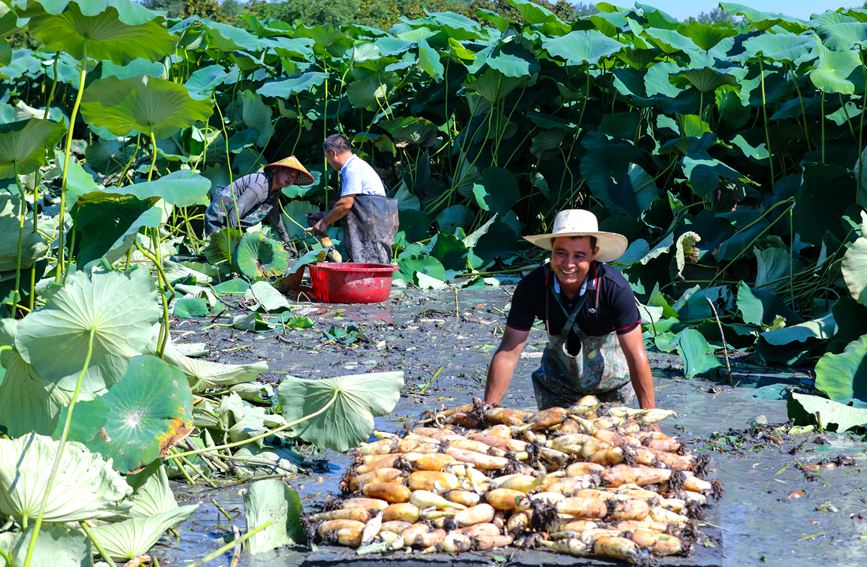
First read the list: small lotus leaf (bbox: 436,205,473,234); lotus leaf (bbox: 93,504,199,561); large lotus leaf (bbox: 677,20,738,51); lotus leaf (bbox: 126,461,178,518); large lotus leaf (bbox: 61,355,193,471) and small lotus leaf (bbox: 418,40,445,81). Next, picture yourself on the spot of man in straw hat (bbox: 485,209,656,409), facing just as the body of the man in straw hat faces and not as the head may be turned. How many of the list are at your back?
3

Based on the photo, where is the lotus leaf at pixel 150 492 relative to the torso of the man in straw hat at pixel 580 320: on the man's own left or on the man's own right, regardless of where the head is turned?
on the man's own right

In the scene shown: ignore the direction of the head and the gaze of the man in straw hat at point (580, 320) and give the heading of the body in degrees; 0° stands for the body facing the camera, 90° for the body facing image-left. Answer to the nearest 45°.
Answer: approximately 0°

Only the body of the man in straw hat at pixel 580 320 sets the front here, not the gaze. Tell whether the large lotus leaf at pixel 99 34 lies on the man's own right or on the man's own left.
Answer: on the man's own right

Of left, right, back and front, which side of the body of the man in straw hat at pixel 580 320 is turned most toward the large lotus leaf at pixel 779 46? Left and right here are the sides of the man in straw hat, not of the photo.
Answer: back

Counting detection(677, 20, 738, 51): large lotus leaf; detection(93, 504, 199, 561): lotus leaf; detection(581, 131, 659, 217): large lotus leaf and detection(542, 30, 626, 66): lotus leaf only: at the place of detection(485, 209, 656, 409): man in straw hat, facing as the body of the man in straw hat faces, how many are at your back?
3

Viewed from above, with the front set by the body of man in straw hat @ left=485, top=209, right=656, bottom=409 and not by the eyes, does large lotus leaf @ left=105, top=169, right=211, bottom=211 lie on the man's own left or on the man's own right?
on the man's own right

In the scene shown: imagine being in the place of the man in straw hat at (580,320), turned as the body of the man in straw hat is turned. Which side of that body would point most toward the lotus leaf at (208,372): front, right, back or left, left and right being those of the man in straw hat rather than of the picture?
right

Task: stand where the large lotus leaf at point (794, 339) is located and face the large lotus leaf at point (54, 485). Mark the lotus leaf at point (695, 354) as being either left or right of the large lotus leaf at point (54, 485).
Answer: right

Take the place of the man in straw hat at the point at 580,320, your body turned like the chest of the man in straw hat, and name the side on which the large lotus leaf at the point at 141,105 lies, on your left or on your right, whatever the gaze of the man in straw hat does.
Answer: on your right

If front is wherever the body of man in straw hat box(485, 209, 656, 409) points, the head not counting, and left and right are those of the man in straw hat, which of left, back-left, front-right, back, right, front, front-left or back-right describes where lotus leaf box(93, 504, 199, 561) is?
front-right

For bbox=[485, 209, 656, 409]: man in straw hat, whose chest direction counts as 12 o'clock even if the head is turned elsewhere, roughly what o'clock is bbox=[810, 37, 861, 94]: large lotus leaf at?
The large lotus leaf is roughly at 7 o'clock from the man in straw hat.

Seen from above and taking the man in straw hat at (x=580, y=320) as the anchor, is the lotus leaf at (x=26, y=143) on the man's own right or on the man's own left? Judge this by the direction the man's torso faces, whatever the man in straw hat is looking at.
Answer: on the man's own right

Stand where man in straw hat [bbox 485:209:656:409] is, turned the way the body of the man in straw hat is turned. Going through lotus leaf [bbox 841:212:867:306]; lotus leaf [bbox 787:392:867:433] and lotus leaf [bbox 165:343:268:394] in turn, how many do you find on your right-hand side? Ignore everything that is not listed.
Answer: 1
